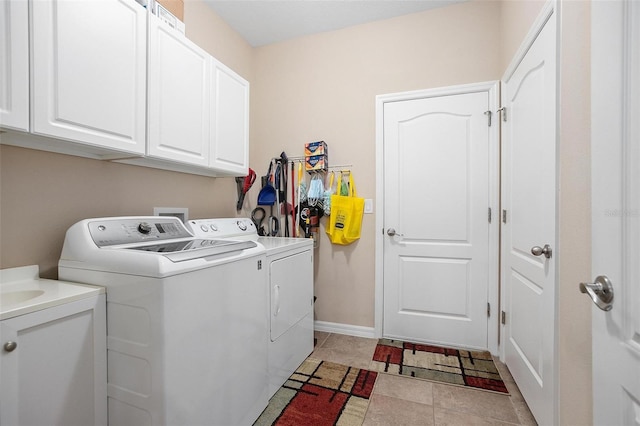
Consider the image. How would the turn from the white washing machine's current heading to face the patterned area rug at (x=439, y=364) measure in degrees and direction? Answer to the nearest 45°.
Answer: approximately 45° to its left

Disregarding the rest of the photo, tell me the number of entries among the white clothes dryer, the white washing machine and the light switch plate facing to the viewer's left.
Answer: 0

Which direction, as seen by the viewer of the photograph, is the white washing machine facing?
facing the viewer and to the right of the viewer

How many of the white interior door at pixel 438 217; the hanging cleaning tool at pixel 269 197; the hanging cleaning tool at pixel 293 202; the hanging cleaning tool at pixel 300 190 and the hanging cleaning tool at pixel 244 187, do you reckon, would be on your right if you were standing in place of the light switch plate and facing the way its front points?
4

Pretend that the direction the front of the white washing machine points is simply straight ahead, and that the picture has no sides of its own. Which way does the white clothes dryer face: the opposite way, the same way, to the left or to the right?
the same way

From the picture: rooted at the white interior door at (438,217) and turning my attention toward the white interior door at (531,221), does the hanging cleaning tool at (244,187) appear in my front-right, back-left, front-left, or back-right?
back-right

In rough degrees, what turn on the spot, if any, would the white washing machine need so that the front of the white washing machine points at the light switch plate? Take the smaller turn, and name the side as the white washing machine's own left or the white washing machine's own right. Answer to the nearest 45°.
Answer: approximately 90° to the white washing machine's own left

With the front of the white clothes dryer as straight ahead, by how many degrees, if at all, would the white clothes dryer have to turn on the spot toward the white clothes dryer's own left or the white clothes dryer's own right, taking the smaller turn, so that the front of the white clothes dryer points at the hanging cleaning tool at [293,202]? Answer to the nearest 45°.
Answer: approximately 135° to the white clothes dryer's own left

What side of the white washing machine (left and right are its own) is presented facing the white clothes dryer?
left

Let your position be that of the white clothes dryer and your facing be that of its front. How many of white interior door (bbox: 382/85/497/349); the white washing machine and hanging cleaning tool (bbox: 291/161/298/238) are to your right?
1

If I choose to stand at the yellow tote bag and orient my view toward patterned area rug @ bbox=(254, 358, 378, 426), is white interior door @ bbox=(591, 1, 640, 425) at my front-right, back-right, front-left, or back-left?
front-left

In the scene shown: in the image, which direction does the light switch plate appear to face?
toward the camera

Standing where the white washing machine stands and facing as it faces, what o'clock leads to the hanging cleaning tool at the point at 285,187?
The hanging cleaning tool is roughly at 9 o'clock from the white washing machine.

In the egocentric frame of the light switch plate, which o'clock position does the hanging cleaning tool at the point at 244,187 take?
The hanging cleaning tool is roughly at 3 o'clock from the light switch plate.

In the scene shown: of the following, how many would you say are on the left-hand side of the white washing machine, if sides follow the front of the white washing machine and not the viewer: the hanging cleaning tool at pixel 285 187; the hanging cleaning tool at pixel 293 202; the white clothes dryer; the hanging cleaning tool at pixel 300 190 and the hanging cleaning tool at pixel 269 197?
5

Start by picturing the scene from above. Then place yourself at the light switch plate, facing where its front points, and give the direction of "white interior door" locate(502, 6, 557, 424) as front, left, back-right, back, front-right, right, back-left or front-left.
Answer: front-left

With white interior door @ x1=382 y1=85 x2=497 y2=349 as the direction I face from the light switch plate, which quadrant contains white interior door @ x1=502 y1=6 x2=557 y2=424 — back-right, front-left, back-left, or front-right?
front-right
